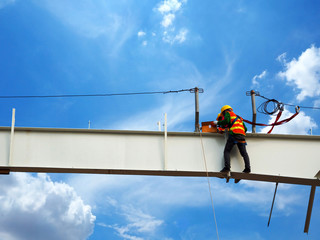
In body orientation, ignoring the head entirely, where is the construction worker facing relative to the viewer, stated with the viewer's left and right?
facing away from the viewer and to the left of the viewer
